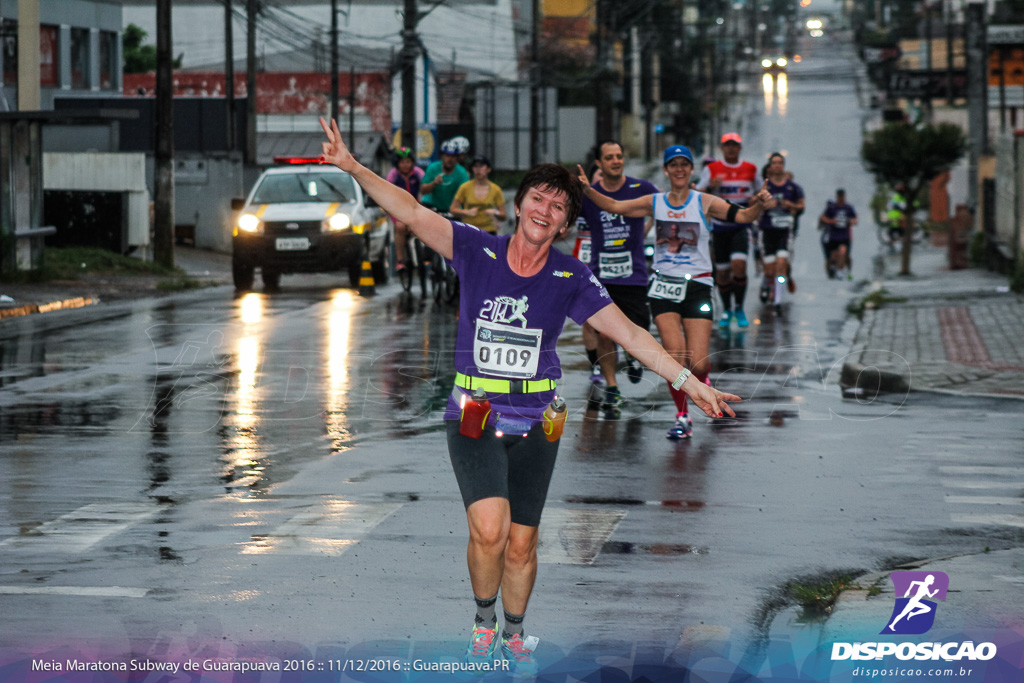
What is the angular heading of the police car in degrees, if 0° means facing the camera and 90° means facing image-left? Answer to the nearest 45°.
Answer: approximately 0°

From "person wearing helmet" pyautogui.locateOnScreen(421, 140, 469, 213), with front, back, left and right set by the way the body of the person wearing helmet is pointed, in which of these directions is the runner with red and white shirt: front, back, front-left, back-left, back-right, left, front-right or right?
front-left

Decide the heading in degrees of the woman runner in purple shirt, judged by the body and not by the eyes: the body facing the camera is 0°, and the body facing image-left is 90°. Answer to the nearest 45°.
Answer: approximately 0°

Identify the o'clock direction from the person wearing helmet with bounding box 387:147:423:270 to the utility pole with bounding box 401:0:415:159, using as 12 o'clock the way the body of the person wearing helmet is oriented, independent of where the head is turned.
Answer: The utility pole is roughly at 6 o'clock from the person wearing helmet.
